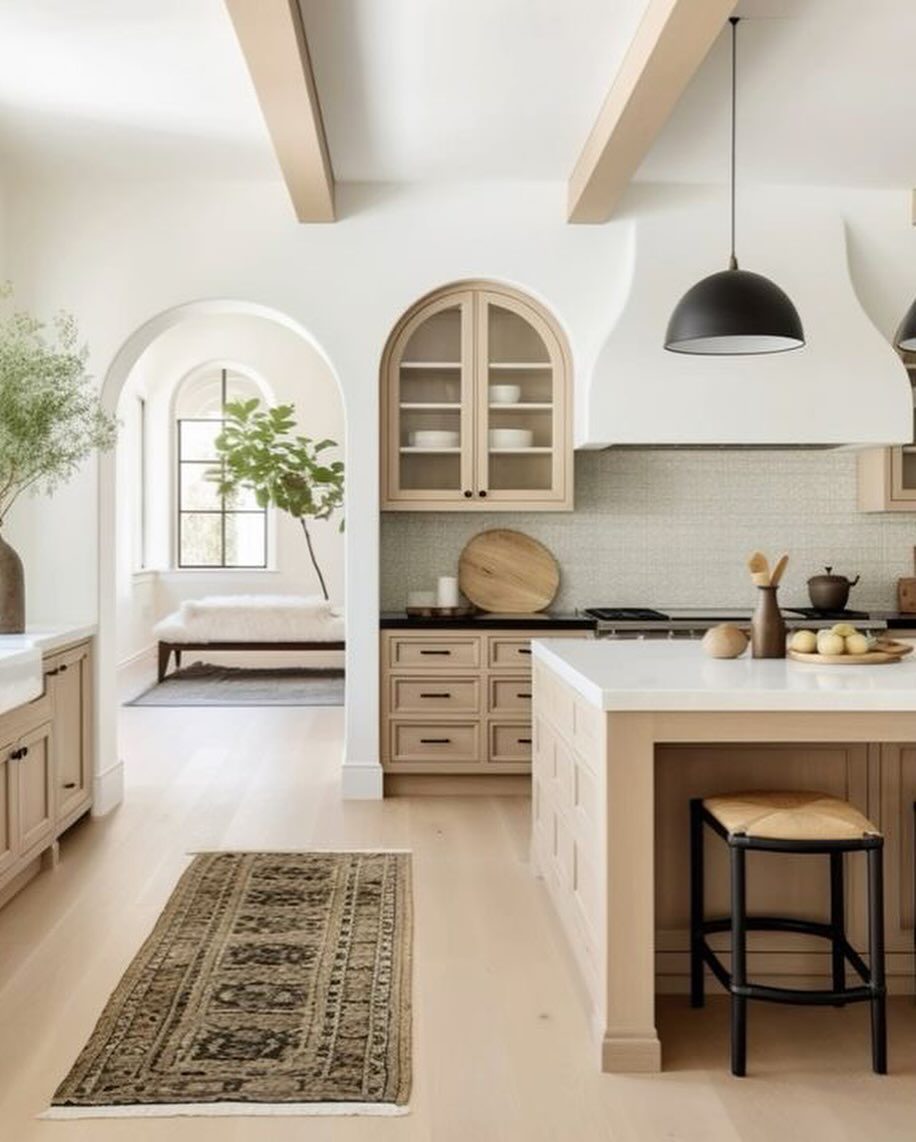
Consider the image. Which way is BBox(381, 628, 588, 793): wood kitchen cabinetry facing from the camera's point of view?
toward the camera

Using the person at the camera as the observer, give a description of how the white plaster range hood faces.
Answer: facing the viewer

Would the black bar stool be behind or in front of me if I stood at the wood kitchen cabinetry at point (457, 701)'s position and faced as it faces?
in front

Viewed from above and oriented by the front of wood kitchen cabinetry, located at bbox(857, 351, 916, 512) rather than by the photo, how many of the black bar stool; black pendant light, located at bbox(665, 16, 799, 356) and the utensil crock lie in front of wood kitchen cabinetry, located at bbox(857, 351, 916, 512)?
3

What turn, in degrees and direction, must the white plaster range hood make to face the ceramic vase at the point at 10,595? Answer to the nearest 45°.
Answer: approximately 45° to its right

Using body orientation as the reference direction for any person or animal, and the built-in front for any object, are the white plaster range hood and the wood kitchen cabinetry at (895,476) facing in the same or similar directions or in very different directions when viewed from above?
same or similar directions

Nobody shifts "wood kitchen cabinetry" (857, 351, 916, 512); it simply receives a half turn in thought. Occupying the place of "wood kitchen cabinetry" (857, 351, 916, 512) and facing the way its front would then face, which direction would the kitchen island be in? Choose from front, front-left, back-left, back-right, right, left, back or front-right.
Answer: back

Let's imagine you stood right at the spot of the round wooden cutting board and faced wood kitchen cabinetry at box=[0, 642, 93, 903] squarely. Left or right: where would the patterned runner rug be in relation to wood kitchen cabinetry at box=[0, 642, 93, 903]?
left

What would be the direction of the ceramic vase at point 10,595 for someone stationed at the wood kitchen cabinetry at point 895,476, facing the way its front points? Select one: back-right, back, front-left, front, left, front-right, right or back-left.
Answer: front-right

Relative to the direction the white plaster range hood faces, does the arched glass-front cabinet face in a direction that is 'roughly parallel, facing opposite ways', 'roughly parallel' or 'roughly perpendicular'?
roughly parallel

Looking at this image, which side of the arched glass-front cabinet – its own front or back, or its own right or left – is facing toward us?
front

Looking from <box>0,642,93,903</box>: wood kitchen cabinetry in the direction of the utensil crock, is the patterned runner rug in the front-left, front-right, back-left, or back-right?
front-right

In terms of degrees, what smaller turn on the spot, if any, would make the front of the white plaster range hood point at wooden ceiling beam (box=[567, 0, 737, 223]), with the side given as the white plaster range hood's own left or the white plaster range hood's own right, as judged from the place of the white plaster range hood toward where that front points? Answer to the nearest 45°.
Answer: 0° — it already faces it

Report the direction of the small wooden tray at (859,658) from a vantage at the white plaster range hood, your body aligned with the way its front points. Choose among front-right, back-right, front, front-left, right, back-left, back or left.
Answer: front
